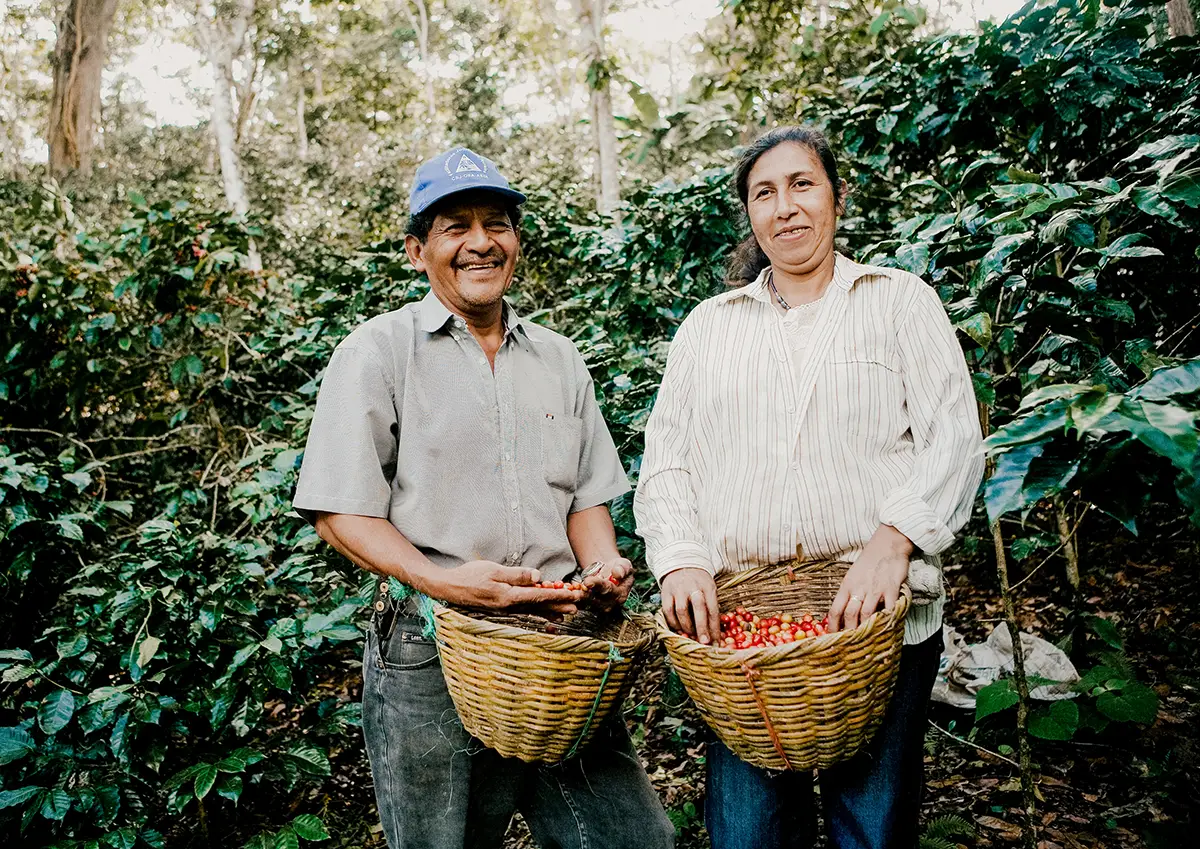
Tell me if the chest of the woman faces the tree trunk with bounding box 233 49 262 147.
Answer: no

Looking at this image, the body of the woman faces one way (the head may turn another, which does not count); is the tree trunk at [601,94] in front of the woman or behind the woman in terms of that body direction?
behind

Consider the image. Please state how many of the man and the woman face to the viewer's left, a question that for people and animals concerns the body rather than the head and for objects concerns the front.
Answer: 0

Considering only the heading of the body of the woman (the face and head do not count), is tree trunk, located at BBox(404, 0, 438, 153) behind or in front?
behind

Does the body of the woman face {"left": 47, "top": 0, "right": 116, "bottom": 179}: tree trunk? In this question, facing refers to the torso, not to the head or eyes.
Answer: no

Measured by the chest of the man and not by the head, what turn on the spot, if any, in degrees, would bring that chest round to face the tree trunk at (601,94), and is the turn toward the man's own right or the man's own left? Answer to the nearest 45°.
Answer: approximately 135° to the man's own left

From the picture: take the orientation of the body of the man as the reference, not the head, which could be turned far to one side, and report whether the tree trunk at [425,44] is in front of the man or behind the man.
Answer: behind

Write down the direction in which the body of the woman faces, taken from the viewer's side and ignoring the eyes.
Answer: toward the camera

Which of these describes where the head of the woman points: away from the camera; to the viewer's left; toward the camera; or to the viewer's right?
toward the camera

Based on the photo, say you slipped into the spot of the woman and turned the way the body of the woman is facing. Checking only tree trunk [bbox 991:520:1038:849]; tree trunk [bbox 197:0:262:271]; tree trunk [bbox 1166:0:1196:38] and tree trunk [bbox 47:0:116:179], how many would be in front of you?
0

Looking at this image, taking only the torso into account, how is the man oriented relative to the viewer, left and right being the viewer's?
facing the viewer and to the right of the viewer

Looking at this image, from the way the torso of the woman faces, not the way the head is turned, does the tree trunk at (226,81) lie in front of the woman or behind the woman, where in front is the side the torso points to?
behind

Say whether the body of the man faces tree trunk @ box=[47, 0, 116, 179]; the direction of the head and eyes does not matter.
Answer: no
